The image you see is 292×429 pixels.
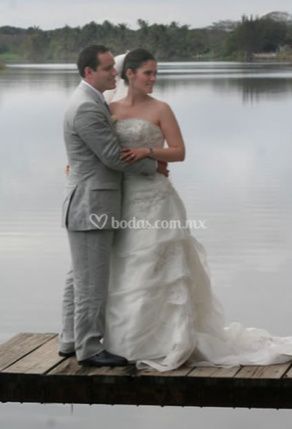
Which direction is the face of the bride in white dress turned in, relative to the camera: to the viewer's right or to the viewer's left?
to the viewer's right

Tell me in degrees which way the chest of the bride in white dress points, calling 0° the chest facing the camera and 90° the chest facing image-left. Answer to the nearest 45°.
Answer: approximately 45°

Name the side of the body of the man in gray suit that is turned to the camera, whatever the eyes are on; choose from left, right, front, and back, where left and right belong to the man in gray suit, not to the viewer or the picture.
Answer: right

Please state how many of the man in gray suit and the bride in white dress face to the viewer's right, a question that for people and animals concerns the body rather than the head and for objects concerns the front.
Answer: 1
